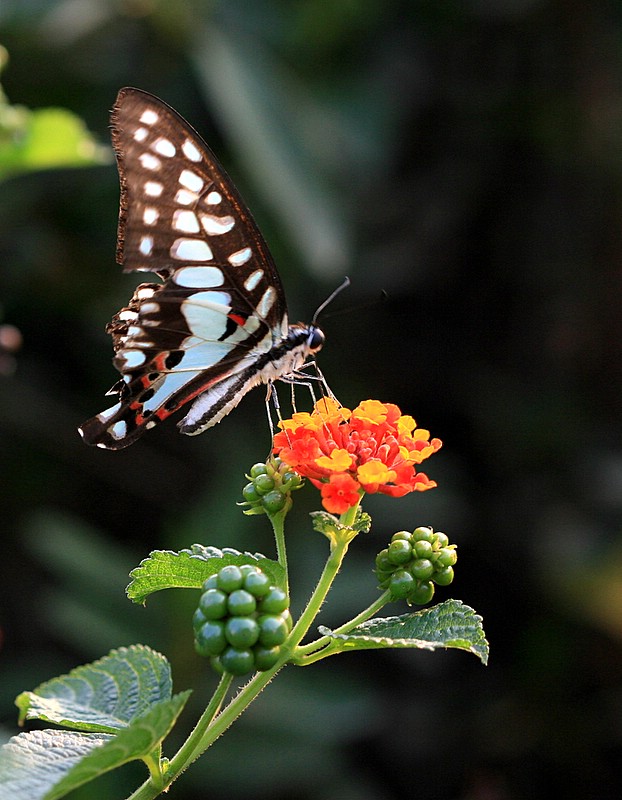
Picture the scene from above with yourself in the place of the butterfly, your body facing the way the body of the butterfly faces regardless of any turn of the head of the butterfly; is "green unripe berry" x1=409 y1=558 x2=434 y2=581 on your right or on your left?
on your right

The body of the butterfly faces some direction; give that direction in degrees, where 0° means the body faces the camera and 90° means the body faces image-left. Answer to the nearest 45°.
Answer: approximately 270°
